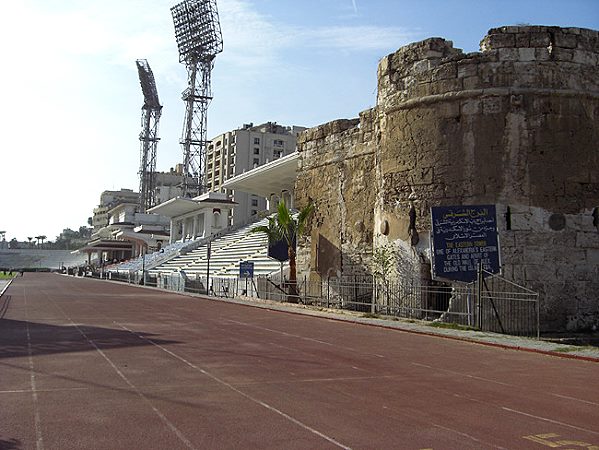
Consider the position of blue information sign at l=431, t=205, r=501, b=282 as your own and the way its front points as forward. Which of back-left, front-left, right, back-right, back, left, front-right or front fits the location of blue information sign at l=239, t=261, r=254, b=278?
back-right

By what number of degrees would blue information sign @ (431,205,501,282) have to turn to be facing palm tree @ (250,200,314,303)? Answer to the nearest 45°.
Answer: approximately 135° to its right

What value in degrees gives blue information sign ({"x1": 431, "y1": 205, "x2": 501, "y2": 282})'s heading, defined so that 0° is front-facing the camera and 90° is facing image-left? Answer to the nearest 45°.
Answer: approximately 0°
